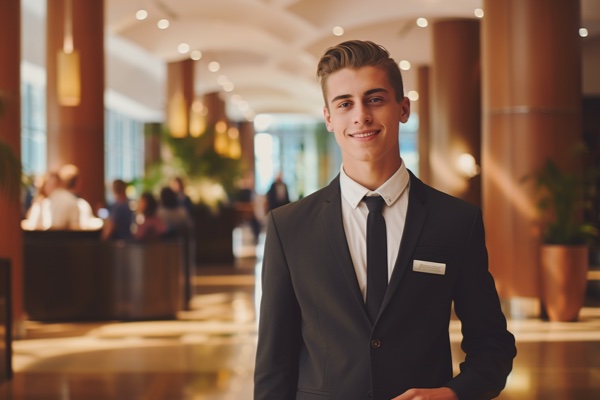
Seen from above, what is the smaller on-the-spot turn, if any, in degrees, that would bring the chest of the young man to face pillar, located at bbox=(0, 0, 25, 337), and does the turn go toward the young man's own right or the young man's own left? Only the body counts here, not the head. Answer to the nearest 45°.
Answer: approximately 135° to the young man's own right

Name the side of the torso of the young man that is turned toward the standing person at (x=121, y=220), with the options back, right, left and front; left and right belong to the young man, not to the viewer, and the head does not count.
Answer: back

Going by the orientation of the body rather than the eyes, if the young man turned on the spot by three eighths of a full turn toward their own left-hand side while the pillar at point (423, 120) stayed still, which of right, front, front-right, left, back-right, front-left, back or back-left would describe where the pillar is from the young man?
front-left

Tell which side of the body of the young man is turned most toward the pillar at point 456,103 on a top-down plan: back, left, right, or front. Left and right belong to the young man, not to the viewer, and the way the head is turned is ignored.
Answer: back

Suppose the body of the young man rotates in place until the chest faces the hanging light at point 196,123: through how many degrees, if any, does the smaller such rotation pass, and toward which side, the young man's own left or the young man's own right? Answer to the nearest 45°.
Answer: approximately 180°

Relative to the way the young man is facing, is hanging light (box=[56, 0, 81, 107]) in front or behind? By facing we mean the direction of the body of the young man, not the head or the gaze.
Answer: behind

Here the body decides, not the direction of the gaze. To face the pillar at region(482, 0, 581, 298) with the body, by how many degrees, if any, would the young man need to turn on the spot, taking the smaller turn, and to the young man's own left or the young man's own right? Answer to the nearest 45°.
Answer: approximately 180°

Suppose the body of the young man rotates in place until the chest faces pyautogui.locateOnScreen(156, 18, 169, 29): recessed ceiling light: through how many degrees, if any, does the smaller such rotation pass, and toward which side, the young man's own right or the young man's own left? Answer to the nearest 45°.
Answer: approximately 180°

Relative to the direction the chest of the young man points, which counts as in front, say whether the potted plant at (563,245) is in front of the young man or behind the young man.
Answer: behind

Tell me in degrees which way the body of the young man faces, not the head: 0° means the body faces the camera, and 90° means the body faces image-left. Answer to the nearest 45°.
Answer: approximately 0°

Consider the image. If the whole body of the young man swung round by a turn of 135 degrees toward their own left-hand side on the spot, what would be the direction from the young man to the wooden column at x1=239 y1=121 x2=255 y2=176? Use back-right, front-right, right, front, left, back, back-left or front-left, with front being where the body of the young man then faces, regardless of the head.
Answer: front-left
